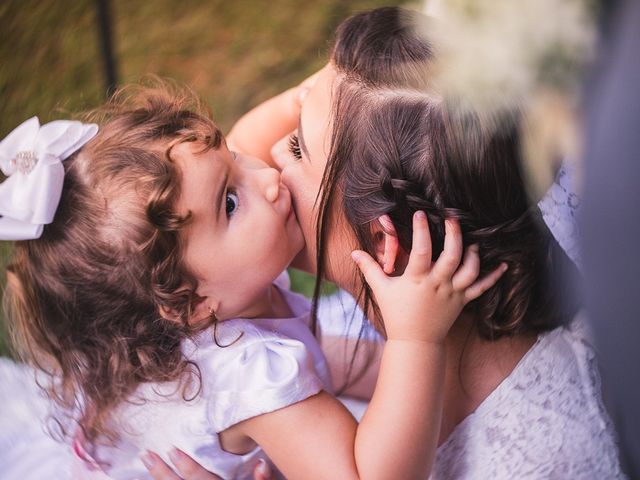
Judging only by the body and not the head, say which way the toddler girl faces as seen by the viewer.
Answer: to the viewer's right

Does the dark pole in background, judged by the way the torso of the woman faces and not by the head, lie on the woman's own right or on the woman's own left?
on the woman's own right

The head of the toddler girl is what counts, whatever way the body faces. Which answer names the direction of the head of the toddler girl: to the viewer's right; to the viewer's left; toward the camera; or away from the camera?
to the viewer's right

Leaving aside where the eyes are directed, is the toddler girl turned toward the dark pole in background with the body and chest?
no

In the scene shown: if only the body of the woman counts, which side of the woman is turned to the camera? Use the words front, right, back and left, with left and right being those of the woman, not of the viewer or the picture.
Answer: left
